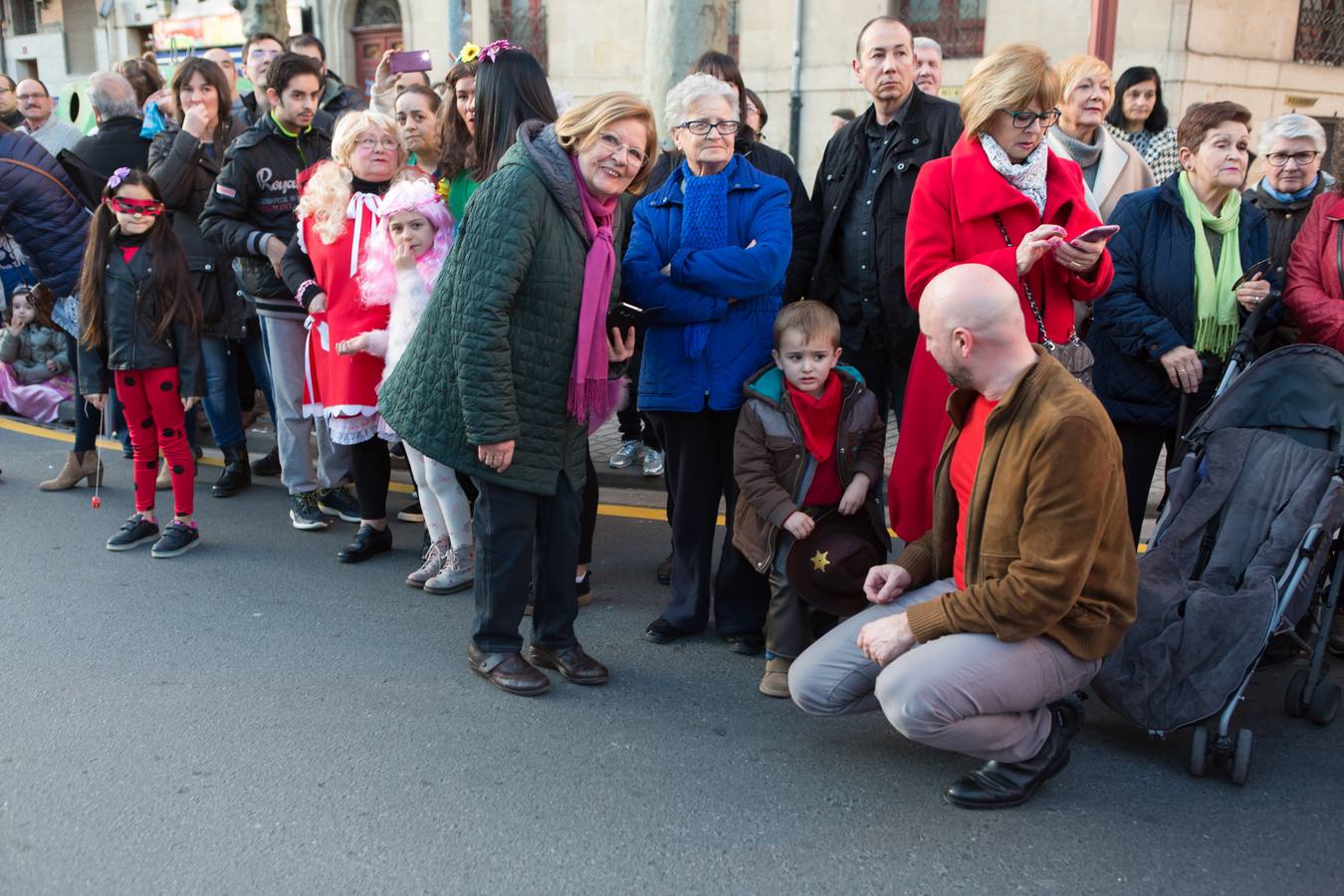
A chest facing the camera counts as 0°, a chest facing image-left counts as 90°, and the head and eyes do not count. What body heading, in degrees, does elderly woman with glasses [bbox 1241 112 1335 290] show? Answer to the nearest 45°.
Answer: approximately 0°

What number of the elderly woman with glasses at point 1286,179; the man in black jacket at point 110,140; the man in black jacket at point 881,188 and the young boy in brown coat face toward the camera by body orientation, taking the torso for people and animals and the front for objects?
3

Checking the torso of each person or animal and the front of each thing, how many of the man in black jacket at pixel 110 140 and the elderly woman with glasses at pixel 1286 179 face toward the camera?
1

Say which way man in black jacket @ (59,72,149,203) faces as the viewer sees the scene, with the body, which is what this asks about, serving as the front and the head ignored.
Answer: away from the camera

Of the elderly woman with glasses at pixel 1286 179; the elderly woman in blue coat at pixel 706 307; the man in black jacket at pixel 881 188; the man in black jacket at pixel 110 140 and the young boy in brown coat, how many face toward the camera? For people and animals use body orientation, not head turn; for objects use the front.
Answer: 4

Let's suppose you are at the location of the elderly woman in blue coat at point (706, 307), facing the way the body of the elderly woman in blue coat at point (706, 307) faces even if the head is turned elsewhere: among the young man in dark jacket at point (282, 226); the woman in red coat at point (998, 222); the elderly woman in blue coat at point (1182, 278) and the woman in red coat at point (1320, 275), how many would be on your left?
3

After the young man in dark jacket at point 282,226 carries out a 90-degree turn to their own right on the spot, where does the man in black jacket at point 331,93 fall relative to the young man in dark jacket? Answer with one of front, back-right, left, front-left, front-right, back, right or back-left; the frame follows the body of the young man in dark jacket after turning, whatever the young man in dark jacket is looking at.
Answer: back-right

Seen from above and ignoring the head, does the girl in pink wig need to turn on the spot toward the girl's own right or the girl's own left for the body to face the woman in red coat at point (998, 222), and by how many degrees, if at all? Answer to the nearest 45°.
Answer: approximately 90° to the girl's own left
